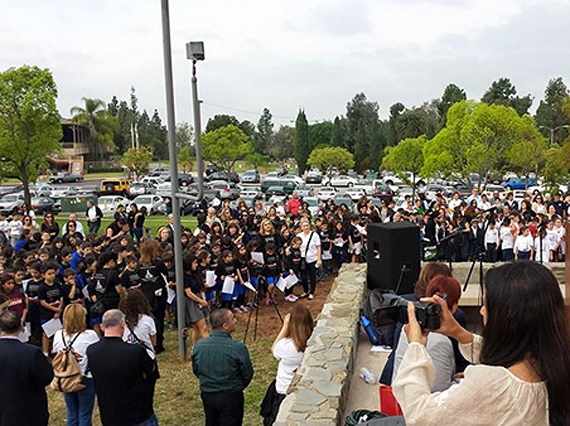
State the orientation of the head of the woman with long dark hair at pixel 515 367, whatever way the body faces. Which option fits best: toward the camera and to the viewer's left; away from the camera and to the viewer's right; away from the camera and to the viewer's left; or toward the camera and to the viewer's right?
away from the camera and to the viewer's left

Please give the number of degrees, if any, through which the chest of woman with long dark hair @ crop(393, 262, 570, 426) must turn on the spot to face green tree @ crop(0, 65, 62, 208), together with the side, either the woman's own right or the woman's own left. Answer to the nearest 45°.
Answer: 0° — they already face it

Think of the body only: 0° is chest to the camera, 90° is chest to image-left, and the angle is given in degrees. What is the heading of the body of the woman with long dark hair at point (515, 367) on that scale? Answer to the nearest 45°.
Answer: approximately 135°

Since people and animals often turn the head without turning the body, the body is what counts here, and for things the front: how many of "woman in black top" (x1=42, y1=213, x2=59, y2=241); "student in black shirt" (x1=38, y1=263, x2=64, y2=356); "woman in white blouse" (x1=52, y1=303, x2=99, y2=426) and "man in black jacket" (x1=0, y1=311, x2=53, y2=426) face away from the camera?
2

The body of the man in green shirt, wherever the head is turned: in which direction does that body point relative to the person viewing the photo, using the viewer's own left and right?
facing away from the viewer and to the right of the viewer

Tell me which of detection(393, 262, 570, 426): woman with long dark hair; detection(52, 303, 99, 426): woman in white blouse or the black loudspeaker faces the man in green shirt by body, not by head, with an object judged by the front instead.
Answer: the woman with long dark hair

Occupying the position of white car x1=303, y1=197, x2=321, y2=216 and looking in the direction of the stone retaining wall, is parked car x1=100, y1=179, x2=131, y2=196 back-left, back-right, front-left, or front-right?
back-right

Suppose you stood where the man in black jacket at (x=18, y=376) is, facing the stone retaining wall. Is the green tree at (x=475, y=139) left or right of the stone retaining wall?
left

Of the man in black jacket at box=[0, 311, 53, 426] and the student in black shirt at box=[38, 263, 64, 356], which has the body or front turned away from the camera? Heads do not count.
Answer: the man in black jacket

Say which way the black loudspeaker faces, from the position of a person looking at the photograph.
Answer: facing away from the viewer and to the left of the viewer

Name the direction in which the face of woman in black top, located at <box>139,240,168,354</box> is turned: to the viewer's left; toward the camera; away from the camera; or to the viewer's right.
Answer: away from the camera

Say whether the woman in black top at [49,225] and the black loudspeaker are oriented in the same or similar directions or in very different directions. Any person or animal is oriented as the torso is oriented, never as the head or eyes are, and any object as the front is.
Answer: very different directions

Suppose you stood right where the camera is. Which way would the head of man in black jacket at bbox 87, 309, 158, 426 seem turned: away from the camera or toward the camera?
away from the camera

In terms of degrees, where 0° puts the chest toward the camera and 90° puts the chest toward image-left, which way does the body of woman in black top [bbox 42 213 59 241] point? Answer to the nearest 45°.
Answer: approximately 0°

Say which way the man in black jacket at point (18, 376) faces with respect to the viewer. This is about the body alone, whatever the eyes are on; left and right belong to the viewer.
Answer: facing away from the viewer

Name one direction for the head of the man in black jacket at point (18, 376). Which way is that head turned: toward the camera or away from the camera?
away from the camera

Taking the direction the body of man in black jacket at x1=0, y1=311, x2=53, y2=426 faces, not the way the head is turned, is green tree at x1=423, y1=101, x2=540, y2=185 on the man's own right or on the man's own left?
on the man's own right

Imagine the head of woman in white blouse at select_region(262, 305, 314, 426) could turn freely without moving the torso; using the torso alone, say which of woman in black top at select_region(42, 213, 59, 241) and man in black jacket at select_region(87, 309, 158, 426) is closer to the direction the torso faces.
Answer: the woman in black top
